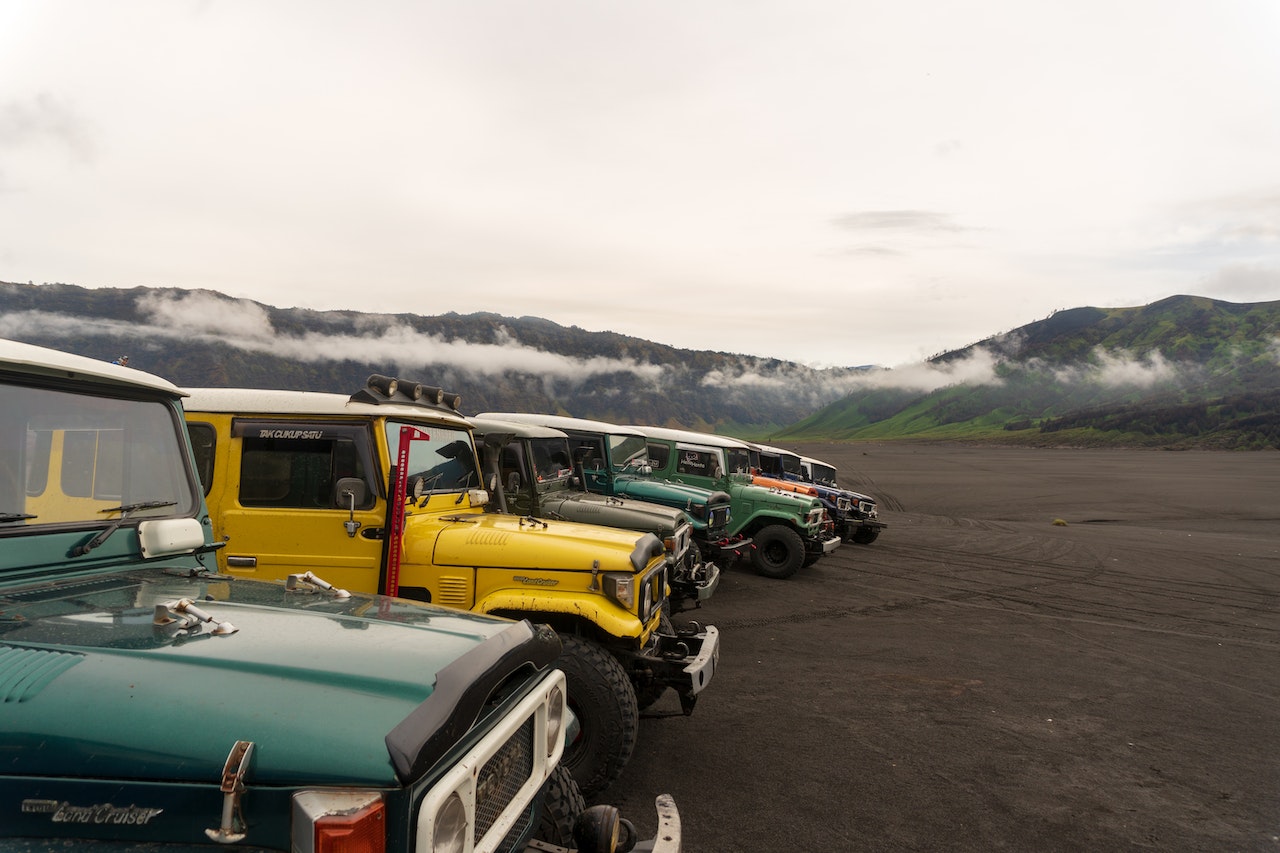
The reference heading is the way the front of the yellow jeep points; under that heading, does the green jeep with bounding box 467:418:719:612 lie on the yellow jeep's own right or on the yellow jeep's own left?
on the yellow jeep's own left

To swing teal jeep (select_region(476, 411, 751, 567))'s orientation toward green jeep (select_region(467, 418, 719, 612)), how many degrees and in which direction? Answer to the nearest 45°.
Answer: approximately 45° to its right

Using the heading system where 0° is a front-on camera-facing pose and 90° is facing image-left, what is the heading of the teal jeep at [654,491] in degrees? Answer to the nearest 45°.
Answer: approximately 315°

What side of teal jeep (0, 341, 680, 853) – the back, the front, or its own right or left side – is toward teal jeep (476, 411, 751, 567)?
left

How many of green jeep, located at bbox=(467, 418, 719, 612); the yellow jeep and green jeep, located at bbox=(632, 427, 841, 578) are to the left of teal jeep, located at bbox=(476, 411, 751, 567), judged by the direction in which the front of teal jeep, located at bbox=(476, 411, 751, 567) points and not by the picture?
1

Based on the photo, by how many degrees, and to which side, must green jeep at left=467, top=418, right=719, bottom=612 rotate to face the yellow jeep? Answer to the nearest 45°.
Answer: approximately 45° to its right

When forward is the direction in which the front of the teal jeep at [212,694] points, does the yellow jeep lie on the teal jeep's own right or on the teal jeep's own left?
on the teal jeep's own left

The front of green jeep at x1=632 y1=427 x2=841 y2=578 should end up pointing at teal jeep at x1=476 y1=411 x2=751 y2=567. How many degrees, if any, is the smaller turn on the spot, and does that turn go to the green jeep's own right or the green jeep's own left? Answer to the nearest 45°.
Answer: approximately 90° to the green jeep's own right
